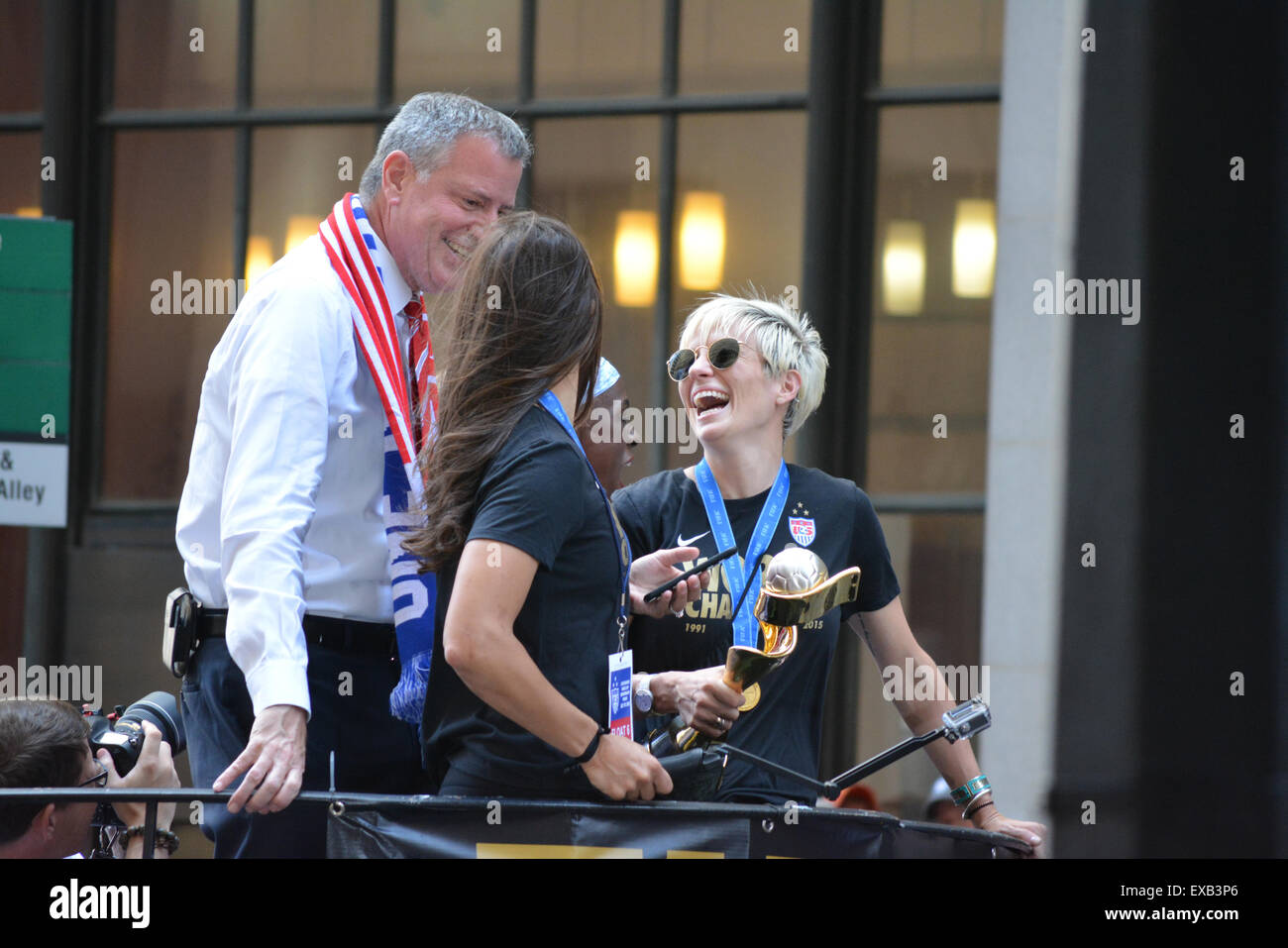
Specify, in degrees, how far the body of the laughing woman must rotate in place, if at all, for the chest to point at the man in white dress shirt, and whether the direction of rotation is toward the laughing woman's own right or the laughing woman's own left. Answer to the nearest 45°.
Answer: approximately 45° to the laughing woman's own right

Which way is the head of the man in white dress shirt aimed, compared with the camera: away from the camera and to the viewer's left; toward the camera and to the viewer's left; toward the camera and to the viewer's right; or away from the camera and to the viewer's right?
toward the camera and to the viewer's right

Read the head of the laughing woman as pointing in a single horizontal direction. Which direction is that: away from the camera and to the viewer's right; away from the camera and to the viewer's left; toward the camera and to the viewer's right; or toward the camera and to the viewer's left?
toward the camera and to the viewer's left

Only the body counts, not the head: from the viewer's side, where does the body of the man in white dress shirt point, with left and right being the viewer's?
facing to the right of the viewer

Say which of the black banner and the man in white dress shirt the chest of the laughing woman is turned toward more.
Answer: the black banner

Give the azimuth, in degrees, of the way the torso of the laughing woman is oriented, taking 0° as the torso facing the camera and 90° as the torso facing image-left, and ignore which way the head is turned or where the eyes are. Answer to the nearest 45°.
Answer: approximately 0°
